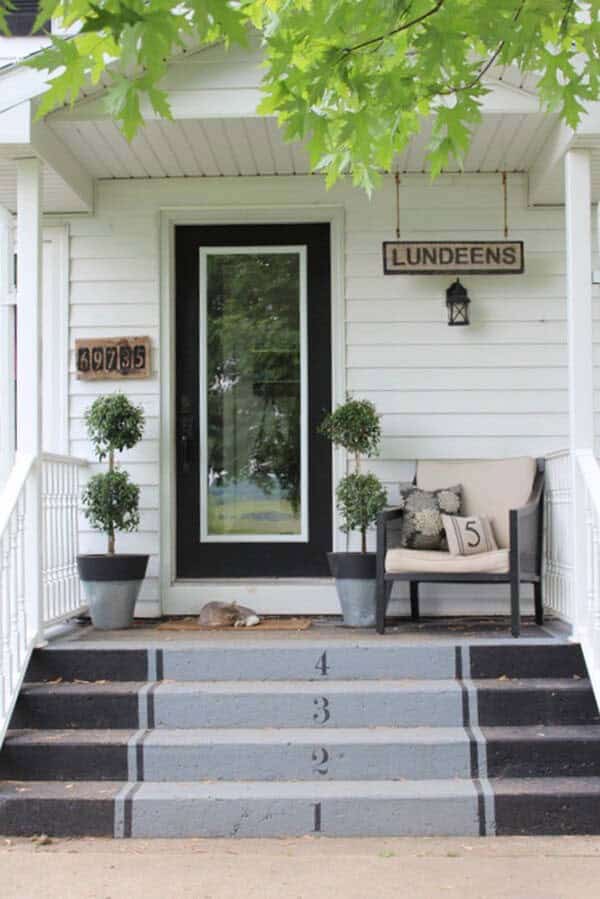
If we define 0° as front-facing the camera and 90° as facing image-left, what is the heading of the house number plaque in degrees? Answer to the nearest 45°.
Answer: approximately 0°

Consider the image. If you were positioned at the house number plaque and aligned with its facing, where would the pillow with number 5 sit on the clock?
The pillow with number 5 is roughly at 10 o'clock from the house number plaque.

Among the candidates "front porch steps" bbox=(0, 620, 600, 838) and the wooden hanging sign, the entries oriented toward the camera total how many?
2

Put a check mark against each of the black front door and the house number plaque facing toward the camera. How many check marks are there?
2

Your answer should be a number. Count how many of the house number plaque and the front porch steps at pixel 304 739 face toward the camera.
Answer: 2

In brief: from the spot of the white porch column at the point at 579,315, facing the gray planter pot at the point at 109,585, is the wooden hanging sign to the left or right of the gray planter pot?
right
